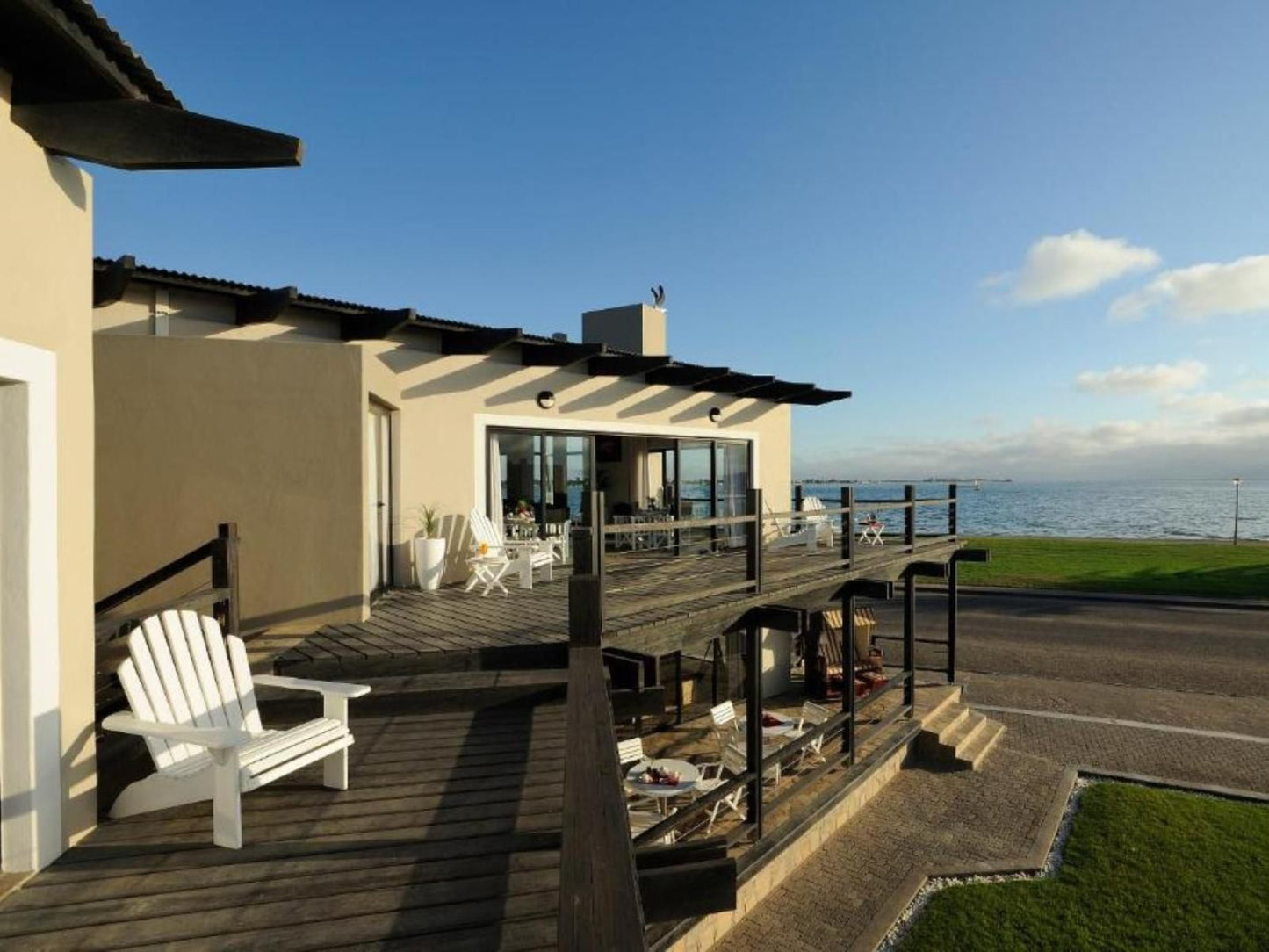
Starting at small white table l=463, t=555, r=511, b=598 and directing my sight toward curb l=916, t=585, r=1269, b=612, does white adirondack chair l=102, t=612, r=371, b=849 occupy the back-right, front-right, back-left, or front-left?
back-right

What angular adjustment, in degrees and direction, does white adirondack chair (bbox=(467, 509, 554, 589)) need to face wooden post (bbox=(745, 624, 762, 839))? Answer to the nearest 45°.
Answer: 0° — it already faces it

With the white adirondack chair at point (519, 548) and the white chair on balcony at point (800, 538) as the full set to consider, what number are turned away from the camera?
0

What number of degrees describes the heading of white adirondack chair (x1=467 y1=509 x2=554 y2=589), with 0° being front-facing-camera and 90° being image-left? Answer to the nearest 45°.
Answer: approximately 315°

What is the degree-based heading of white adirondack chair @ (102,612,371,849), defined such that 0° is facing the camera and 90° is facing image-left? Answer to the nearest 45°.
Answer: approximately 315°
